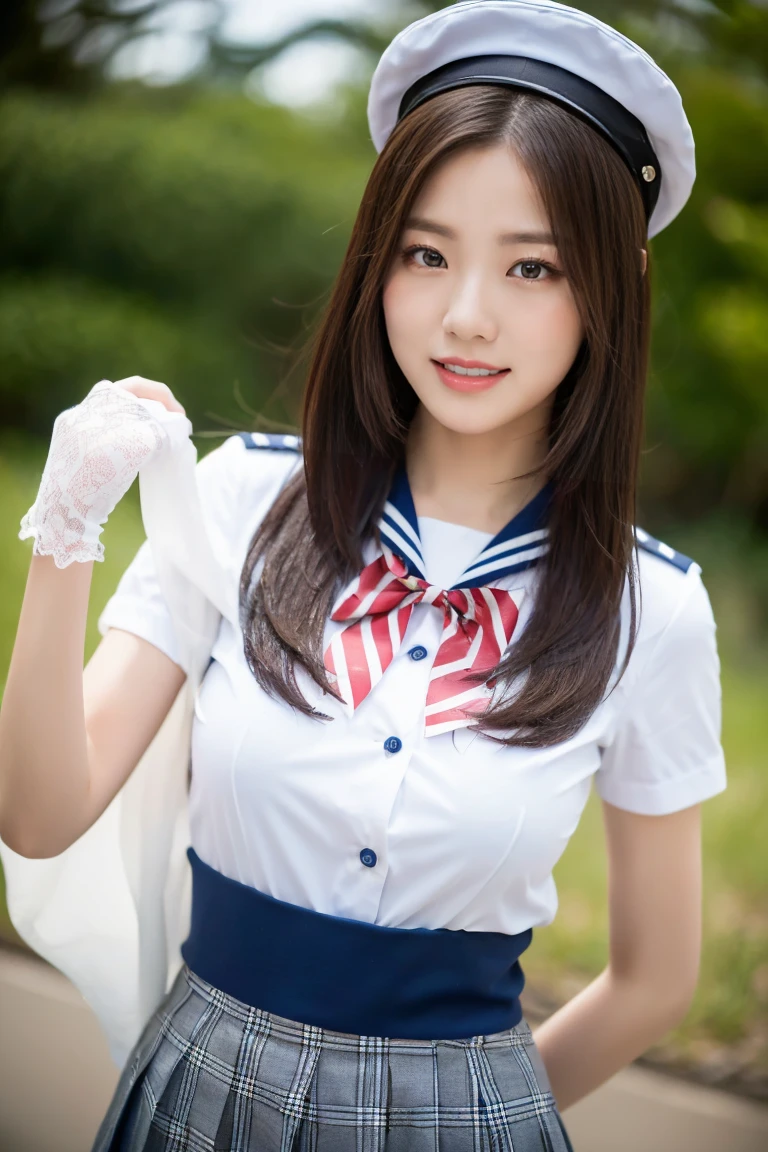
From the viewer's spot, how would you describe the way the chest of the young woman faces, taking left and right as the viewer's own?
facing the viewer

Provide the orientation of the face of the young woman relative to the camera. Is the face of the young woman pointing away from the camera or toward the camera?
toward the camera
